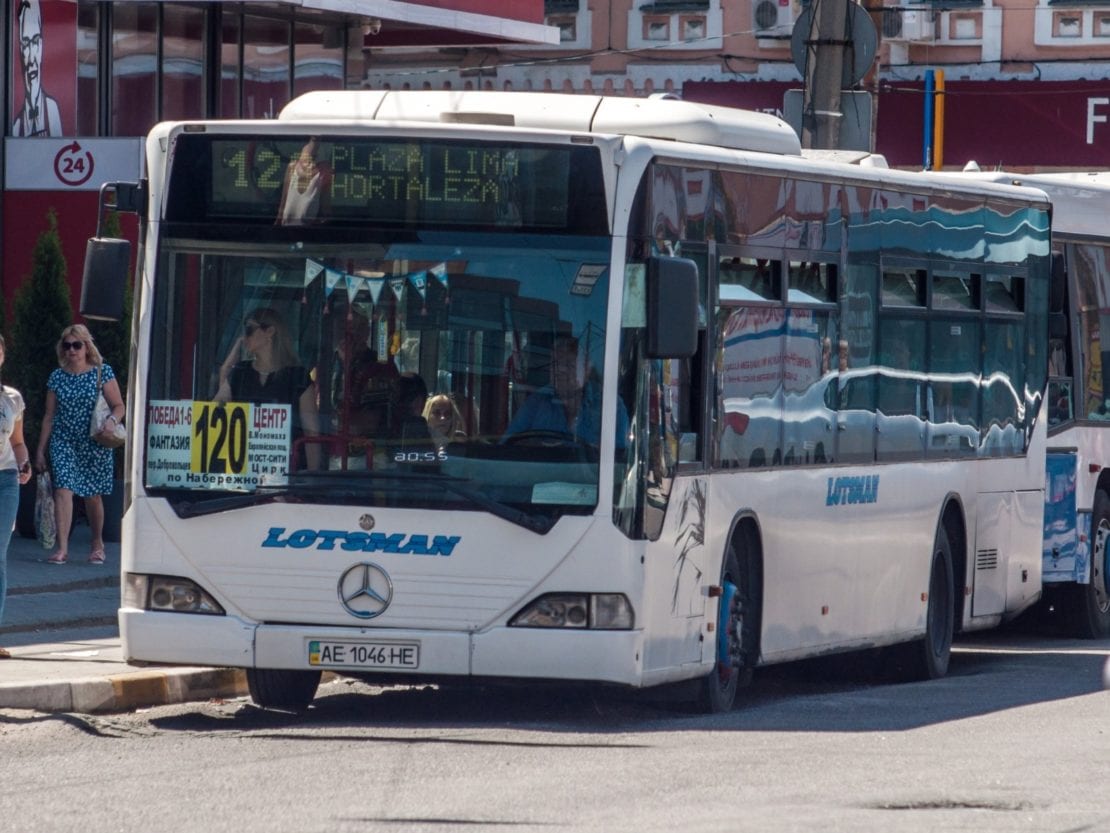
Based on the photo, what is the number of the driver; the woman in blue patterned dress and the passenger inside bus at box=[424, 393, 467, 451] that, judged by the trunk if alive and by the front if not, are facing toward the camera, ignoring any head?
3

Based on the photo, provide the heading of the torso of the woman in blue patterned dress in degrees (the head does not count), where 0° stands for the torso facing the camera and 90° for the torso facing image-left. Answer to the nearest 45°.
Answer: approximately 0°

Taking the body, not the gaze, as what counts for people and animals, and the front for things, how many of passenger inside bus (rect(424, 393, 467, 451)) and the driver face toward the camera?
2

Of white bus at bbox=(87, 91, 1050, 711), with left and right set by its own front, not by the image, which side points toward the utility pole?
back

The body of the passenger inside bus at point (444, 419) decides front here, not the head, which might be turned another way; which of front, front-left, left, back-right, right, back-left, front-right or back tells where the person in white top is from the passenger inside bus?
front-right

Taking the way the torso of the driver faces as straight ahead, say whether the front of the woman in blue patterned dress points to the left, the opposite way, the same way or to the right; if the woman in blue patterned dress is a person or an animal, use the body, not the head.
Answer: the same way

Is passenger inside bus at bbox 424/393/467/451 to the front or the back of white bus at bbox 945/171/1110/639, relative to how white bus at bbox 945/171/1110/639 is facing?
to the front

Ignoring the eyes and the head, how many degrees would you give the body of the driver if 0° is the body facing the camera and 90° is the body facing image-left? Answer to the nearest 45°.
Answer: approximately 0°

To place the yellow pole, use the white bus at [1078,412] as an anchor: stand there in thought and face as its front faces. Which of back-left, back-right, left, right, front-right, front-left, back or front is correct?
back-right

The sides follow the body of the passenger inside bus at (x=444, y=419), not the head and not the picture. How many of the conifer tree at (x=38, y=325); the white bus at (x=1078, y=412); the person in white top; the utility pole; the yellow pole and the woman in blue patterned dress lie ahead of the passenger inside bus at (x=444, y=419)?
0

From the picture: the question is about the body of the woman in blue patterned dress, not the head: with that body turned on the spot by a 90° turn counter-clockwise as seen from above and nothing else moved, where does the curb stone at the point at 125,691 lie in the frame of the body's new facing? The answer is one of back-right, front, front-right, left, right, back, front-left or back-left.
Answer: right

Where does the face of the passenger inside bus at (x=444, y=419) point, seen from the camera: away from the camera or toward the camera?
toward the camera

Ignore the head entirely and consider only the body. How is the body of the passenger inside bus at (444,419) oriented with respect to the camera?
toward the camera

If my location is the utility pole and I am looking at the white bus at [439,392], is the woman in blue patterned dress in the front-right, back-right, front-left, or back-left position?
front-right

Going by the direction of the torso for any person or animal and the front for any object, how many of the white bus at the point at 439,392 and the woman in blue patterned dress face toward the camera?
2
